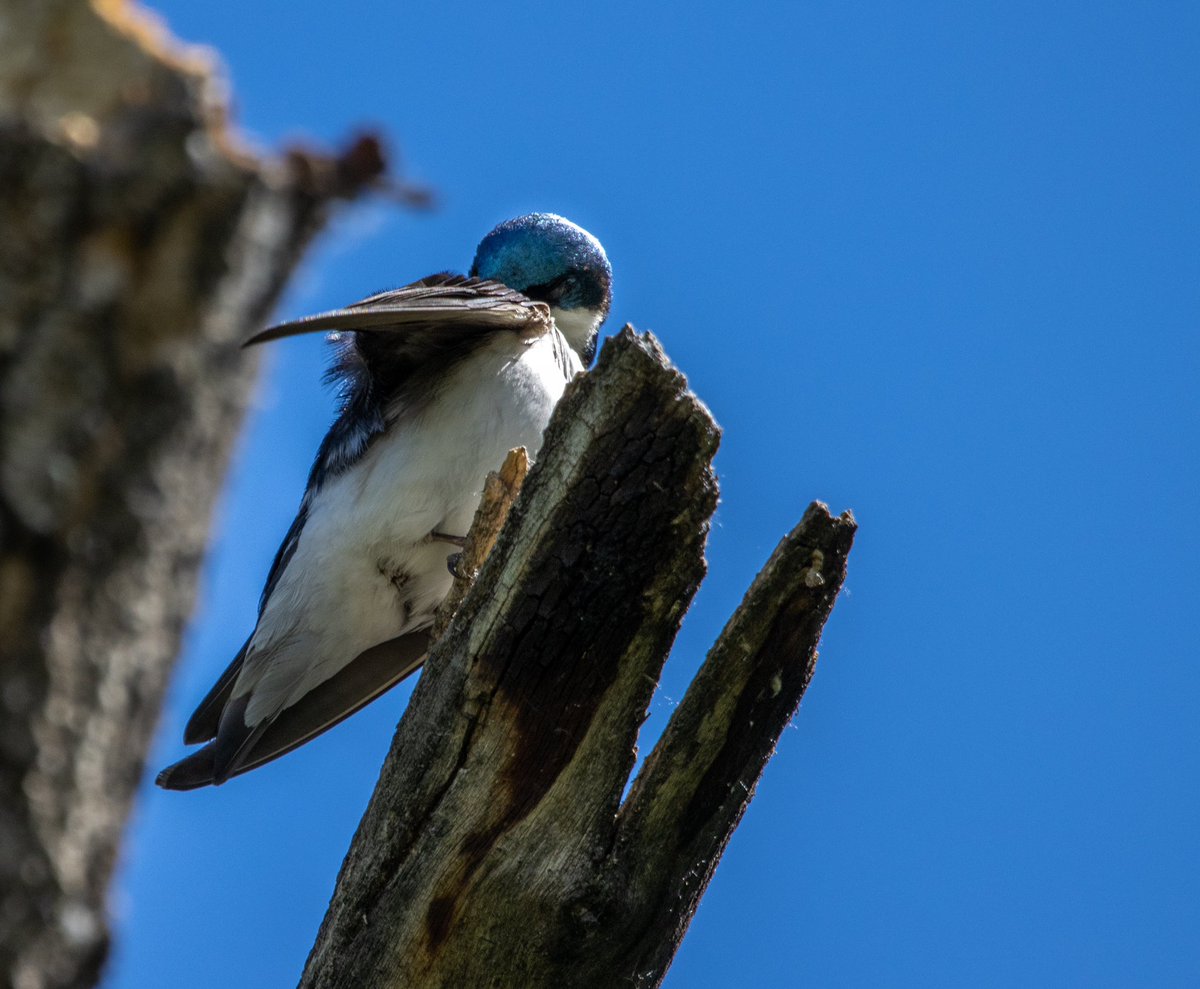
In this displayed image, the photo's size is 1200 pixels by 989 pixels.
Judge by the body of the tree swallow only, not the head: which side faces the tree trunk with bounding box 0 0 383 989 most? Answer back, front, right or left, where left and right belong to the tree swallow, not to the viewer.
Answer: back

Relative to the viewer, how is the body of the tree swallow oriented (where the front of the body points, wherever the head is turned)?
to the viewer's right
